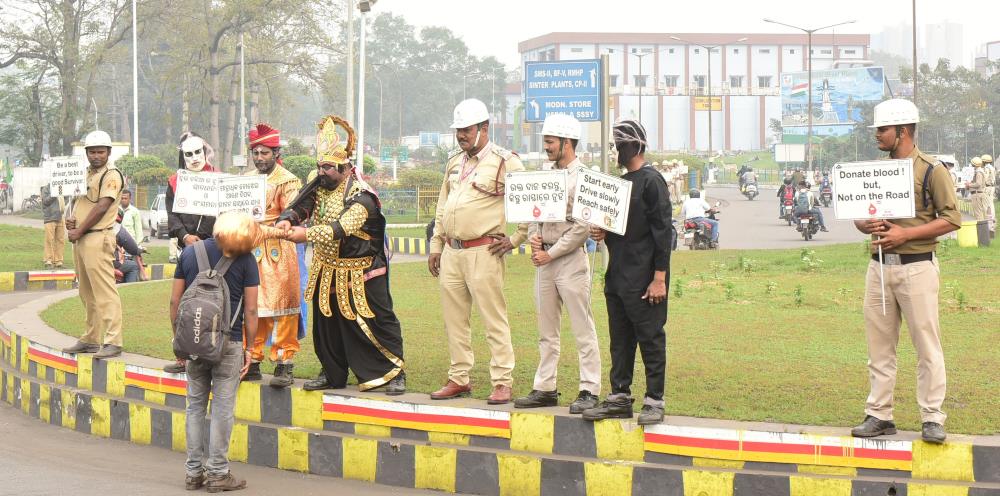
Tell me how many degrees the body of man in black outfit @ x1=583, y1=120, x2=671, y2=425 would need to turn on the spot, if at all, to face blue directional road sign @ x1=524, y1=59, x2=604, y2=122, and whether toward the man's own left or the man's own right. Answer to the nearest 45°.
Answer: approximately 135° to the man's own right

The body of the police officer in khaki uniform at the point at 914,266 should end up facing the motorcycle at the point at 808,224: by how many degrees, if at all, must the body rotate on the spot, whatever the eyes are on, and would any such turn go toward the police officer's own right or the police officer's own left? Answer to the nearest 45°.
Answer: approximately 135° to the police officer's own right

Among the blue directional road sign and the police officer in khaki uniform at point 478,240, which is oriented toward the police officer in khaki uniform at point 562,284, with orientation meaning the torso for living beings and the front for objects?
the blue directional road sign

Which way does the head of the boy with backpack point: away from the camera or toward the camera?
away from the camera

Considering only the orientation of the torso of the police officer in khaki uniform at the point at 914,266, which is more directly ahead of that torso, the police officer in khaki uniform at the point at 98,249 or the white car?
the police officer in khaki uniform

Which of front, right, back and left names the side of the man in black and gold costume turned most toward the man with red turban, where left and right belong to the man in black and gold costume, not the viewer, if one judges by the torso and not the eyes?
right

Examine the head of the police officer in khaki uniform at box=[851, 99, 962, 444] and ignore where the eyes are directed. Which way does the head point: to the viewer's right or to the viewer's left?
to the viewer's left

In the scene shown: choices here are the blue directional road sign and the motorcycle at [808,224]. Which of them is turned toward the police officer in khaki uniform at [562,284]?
the blue directional road sign

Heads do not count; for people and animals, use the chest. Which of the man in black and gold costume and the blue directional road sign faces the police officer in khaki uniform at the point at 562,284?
the blue directional road sign
